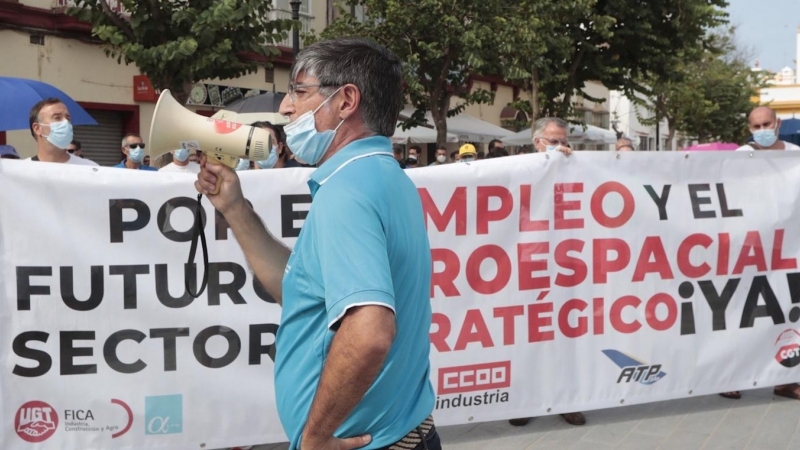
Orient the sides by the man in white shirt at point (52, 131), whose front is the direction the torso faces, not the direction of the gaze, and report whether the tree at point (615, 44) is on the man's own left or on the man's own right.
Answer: on the man's own left

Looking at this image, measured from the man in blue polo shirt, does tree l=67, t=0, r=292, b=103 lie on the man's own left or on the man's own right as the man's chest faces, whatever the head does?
on the man's own right

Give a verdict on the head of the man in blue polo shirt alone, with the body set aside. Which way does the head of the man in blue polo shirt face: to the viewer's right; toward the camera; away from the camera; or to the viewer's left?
to the viewer's left

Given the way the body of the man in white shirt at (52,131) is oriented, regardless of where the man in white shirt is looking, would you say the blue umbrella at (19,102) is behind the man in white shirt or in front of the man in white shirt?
behind

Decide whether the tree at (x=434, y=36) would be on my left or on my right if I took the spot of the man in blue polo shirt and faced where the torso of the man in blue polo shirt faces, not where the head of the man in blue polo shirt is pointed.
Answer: on my right

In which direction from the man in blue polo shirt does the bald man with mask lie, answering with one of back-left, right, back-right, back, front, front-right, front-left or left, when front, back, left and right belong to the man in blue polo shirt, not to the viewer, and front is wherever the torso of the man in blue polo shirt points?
back-right

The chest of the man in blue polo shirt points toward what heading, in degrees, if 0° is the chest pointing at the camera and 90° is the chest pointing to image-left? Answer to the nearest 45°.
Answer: approximately 90°

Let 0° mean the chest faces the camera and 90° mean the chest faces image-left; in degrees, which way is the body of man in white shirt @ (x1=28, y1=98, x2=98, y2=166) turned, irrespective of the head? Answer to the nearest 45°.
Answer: approximately 315°

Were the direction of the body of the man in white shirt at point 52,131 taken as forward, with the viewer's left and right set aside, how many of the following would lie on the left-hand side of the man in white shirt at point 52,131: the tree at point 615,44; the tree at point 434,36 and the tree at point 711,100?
3

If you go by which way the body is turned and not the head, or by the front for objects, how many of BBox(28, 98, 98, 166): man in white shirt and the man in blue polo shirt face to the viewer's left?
1

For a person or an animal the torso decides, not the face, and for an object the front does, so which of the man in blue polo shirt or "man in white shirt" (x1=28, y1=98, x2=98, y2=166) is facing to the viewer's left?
the man in blue polo shirt

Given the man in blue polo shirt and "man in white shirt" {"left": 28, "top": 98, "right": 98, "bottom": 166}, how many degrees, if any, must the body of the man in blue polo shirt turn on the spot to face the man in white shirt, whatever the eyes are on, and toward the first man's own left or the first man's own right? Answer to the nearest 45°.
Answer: approximately 45° to the first man's own right

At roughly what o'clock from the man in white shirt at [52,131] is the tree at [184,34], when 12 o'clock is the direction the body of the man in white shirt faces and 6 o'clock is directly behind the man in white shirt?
The tree is roughly at 8 o'clock from the man in white shirt.
